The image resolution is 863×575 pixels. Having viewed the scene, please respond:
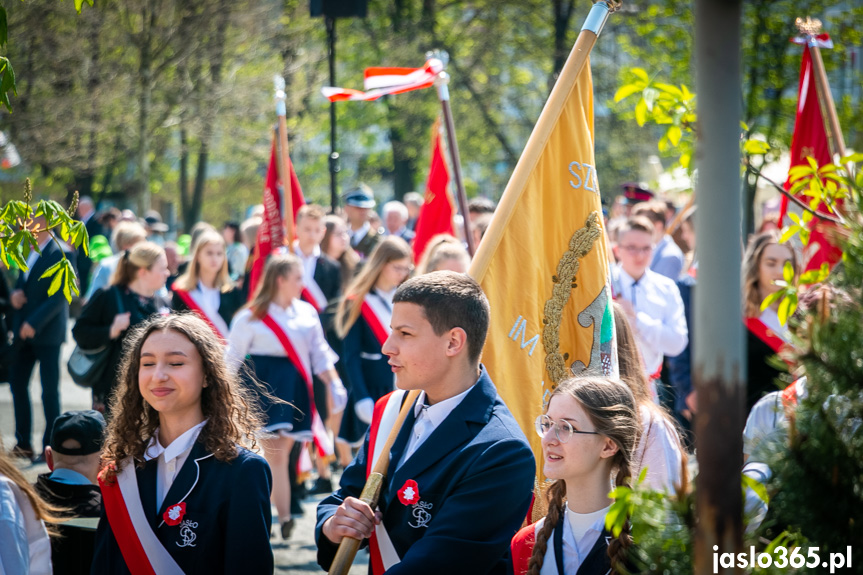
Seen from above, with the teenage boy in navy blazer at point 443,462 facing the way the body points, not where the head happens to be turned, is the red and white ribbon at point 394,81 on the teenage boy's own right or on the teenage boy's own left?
on the teenage boy's own right

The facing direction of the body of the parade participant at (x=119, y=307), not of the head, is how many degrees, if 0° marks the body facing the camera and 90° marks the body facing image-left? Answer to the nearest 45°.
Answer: approximately 270°

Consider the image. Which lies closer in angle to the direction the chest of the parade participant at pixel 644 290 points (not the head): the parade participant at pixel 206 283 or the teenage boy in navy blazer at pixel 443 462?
the teenage boy in navy blazer

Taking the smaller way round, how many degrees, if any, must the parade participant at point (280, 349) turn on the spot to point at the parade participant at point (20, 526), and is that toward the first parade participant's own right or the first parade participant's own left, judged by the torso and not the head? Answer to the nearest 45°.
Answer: approximately 45° to the first parade participant's own right

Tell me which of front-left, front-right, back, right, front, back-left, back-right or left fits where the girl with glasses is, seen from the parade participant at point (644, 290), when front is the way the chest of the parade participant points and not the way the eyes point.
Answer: front

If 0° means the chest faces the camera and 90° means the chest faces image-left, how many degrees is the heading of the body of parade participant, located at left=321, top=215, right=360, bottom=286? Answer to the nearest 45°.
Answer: approximately 315°

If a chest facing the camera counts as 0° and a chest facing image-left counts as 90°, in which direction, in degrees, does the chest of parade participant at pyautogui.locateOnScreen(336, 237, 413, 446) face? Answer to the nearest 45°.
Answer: approximately 315°

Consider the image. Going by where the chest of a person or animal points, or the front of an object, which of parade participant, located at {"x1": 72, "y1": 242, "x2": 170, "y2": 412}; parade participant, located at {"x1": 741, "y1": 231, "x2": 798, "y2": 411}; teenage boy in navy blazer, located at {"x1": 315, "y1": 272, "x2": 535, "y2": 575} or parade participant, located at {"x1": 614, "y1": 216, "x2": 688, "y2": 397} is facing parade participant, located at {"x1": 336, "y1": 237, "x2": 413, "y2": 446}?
parade participant, located at {"x1": 72, "y1": 242, "x2": 170, "y2": 412}

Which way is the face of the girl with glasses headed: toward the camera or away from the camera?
toward the camera

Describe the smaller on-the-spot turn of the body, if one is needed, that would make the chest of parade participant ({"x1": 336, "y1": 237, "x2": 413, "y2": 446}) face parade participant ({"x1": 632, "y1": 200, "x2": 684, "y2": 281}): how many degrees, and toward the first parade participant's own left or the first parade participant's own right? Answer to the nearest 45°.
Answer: approximately 90° to the first parade participant's own left

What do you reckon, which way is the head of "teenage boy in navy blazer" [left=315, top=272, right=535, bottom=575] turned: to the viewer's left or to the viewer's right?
to the viewer's left

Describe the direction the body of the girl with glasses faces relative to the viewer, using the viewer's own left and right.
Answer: facing the viewer and to the left of the viewer

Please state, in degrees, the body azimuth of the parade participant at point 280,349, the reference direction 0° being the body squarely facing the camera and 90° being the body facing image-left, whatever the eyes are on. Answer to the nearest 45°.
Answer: approximately 315°

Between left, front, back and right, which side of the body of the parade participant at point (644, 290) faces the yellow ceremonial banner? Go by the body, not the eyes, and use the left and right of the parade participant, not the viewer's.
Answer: front

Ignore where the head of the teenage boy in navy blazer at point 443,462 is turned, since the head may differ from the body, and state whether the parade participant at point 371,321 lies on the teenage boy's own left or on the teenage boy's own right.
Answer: on the teenage boy's own right
